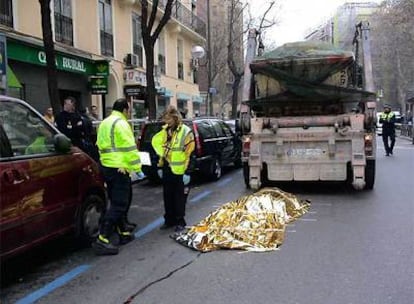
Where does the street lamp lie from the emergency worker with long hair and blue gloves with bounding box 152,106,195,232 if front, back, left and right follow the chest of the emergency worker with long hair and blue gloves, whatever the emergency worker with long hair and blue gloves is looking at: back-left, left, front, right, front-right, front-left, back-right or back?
back-right

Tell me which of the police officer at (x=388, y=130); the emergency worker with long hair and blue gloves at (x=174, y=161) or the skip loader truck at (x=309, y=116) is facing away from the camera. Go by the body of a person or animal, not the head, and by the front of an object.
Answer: the skip loader truck

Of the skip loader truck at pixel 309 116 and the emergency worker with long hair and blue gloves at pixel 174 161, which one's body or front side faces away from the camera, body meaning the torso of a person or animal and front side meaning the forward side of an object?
the skip loader truck

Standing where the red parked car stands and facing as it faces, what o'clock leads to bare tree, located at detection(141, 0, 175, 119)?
The bare tree is roughly at 11 o'clock from the red parked car.

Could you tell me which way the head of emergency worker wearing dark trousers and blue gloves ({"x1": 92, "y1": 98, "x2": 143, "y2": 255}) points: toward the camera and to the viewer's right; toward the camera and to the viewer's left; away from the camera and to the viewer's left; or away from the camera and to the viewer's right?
away from the camera and to the viewer's right

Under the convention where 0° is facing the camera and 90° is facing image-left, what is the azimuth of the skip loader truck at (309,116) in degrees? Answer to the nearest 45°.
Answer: approximately 180°

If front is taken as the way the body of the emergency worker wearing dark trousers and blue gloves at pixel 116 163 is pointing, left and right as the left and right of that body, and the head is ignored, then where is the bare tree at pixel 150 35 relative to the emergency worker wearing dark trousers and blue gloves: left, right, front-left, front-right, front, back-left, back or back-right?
front-left

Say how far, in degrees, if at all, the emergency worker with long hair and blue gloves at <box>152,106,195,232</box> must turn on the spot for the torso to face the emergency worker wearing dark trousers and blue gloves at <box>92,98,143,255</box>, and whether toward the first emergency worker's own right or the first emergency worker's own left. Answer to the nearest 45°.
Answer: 0° — they already face them

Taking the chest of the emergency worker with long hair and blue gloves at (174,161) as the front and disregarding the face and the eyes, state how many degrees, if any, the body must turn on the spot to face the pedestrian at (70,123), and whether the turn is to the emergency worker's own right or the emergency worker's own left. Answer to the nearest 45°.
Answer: approximately 90° to the emergency worker's own right
